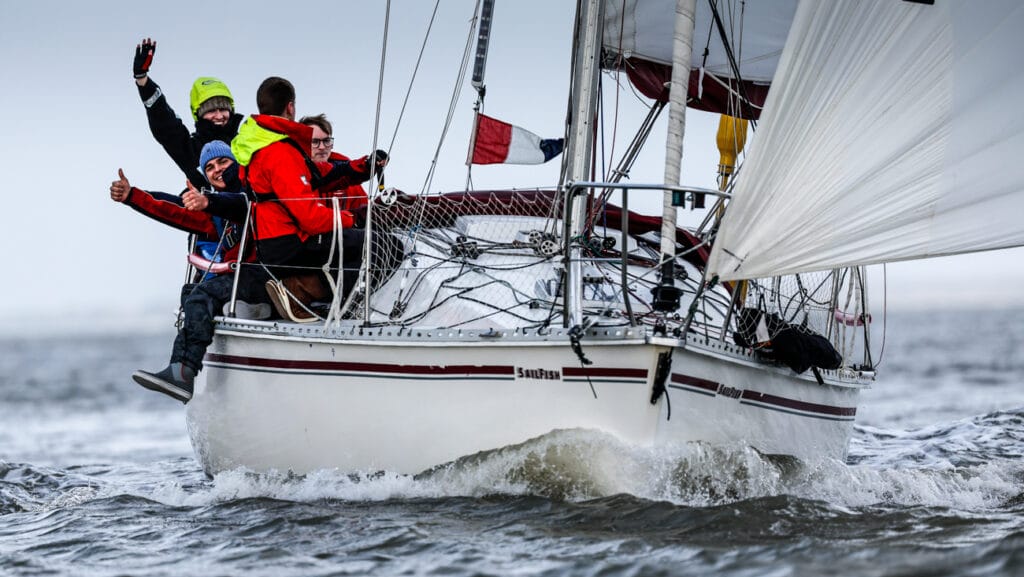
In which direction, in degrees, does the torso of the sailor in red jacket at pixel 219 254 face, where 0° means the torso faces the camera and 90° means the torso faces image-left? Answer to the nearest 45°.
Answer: approximately 45°

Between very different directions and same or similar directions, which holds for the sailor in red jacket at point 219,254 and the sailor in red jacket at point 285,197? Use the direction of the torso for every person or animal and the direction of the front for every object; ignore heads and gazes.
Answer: very different directions

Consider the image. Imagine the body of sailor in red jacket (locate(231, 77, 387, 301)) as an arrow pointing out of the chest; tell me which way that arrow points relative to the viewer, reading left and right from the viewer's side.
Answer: facing away from the viewer and to the right of the viewer

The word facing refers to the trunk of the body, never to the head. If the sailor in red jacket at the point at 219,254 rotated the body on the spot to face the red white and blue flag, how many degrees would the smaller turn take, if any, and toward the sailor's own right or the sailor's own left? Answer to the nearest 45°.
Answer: approximately 135° to the sailor's own left

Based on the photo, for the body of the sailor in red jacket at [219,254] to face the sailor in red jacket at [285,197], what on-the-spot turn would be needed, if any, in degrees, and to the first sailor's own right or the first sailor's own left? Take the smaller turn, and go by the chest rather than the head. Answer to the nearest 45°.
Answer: approximately 90° to the first sailor's own left

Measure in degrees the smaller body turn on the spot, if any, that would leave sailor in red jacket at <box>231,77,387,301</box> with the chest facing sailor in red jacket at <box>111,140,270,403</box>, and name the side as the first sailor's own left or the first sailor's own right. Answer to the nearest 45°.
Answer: approximately 90° to the first sailor's own left
